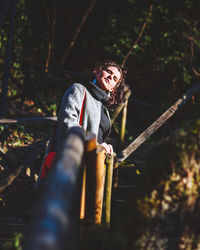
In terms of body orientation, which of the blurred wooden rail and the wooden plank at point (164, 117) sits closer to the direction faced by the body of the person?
the blurred wooden rail

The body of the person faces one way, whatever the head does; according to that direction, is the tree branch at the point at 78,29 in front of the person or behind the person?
behind

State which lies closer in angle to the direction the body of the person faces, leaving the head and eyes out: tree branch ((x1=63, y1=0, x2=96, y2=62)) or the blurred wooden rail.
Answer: the blurred wooden rail

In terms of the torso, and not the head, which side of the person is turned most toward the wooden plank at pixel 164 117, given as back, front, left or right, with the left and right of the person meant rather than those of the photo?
left

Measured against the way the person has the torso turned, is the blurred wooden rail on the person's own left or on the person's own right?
on the person's own right
